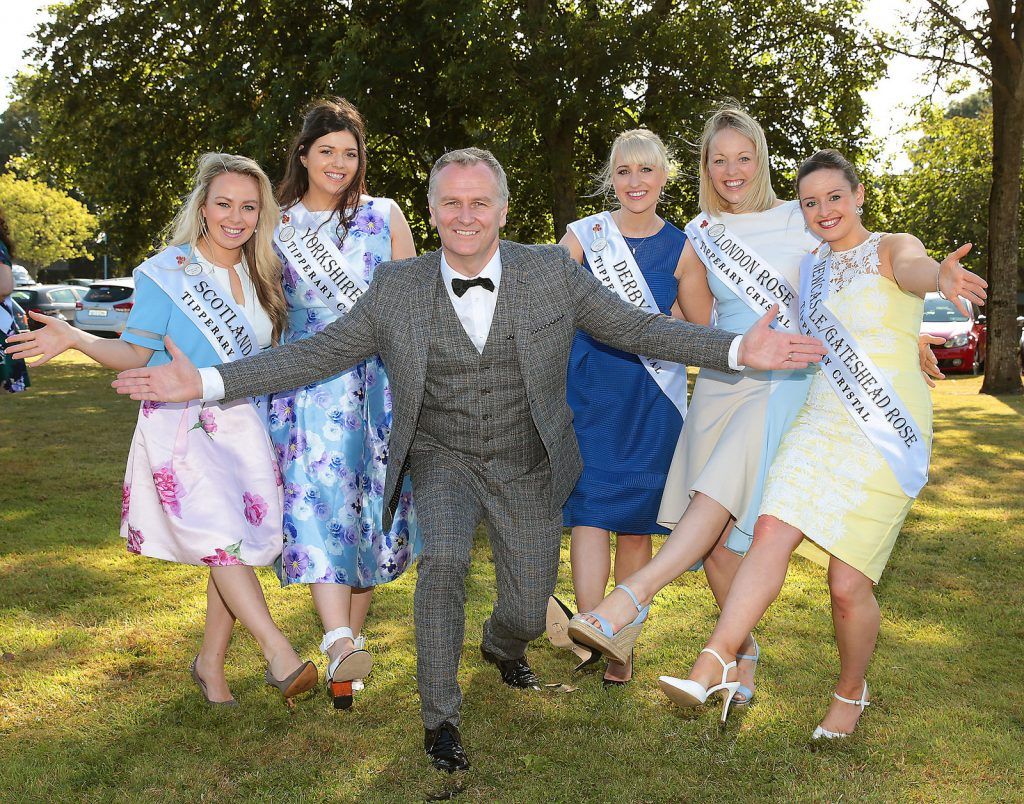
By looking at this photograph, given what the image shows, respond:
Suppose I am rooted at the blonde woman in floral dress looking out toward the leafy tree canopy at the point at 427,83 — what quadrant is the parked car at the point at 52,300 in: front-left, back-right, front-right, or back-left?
front-left

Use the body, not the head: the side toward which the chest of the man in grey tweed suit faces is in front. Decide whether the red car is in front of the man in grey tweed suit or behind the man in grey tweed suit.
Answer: behind

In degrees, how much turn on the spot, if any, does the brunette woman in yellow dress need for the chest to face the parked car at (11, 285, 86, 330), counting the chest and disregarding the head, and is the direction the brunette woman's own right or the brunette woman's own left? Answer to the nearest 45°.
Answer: approximately 90° to the brunette woman's own right

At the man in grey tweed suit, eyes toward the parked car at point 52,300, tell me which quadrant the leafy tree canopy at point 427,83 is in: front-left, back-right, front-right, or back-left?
front-right

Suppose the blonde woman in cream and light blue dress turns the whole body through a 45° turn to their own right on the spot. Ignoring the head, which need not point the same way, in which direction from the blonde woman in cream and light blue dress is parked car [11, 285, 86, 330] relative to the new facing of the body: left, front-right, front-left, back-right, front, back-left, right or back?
front-right

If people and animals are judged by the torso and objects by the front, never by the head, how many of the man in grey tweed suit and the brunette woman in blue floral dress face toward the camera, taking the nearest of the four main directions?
2

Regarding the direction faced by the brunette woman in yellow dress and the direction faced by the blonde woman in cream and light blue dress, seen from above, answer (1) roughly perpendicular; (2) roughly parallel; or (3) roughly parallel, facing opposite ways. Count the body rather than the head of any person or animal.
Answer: roughly parallel

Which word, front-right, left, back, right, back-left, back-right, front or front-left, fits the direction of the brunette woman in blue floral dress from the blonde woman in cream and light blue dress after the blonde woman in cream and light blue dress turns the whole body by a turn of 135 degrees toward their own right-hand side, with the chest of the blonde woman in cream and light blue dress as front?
left

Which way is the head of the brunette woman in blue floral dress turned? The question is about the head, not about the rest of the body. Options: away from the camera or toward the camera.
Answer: toward the camera

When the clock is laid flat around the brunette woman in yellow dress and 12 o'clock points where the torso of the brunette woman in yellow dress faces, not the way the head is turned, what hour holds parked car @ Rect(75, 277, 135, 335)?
The parked car is roughly at 3 o'clock from the brunette woman in yellow dress.

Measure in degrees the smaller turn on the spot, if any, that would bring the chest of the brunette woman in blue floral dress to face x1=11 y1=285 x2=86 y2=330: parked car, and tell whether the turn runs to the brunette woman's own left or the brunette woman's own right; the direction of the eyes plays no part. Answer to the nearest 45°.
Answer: approximately 180°

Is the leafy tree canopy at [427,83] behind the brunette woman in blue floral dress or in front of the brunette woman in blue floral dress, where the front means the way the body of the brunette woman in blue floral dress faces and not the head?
behind

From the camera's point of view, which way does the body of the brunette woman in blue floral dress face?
toward the camera

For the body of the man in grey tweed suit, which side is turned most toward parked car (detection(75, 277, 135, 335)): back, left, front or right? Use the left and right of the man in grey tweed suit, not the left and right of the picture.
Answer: back
